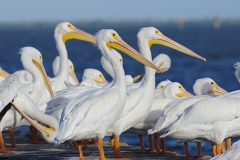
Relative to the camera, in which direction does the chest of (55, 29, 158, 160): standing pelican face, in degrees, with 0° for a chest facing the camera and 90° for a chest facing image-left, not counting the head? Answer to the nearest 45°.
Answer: approximately 270°

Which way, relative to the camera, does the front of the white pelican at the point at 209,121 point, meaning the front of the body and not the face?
to the viewer's right

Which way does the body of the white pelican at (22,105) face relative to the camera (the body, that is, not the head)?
to the viewer's right

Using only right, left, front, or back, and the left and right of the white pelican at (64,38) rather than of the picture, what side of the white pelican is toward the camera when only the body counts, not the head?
right

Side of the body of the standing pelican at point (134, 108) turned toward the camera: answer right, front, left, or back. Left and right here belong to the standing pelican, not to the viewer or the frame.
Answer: right
